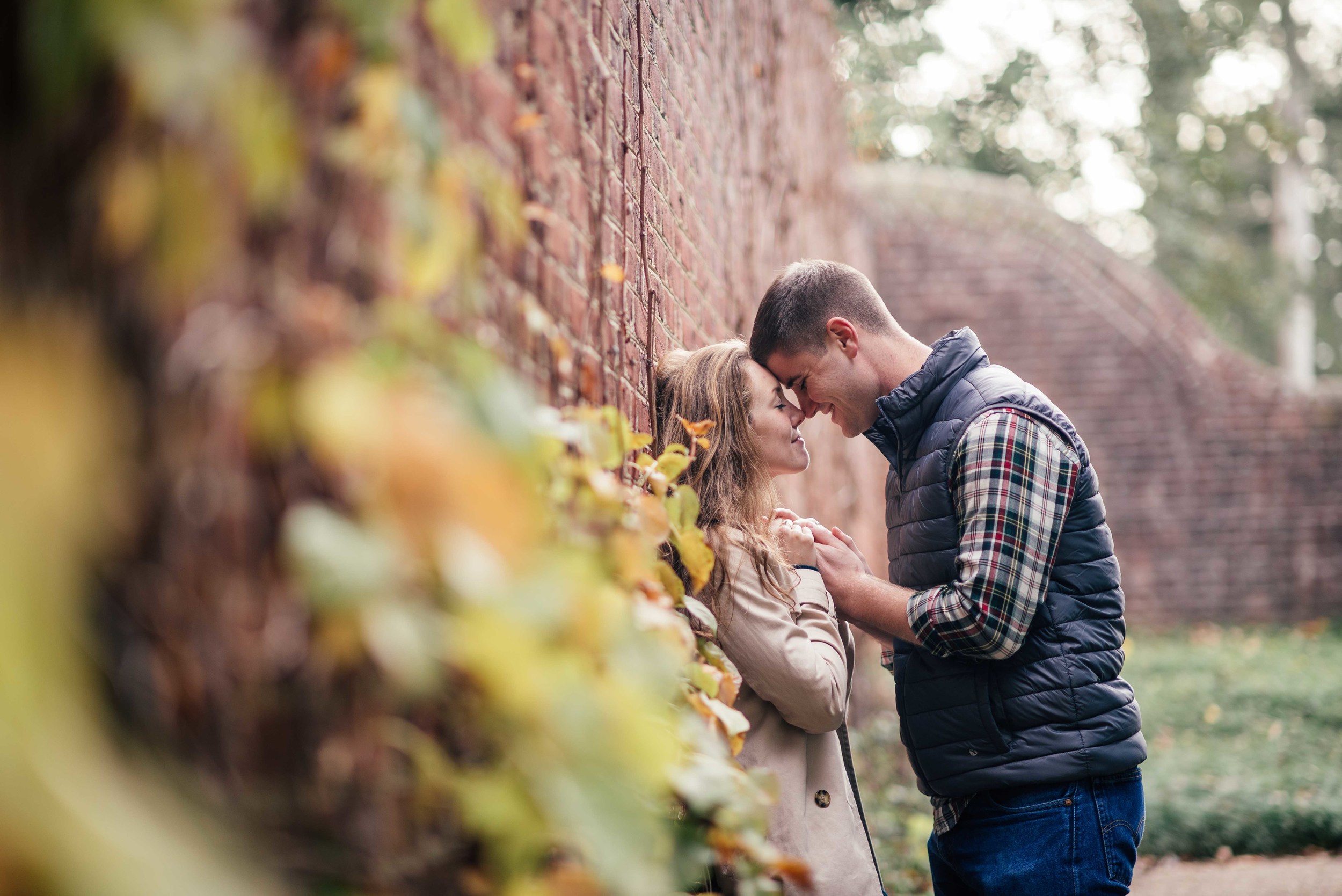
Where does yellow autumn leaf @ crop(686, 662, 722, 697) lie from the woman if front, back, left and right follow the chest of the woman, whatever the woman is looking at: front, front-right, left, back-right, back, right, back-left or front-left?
right

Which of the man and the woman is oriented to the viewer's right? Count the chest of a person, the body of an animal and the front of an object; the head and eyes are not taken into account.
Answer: the woman

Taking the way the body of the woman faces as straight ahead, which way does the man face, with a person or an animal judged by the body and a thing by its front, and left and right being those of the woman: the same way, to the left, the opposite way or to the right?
the opposite way

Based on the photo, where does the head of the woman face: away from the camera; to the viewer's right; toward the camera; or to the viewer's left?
to the viewer's right

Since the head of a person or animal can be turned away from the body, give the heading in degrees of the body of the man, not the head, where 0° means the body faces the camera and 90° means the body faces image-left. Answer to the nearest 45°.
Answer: approximately 90°

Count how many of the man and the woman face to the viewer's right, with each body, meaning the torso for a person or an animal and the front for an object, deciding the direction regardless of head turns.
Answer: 1

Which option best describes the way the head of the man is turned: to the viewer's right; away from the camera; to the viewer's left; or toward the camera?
to the viewer's left

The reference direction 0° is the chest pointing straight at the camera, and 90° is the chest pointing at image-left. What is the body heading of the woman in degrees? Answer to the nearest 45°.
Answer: approximately 270°
